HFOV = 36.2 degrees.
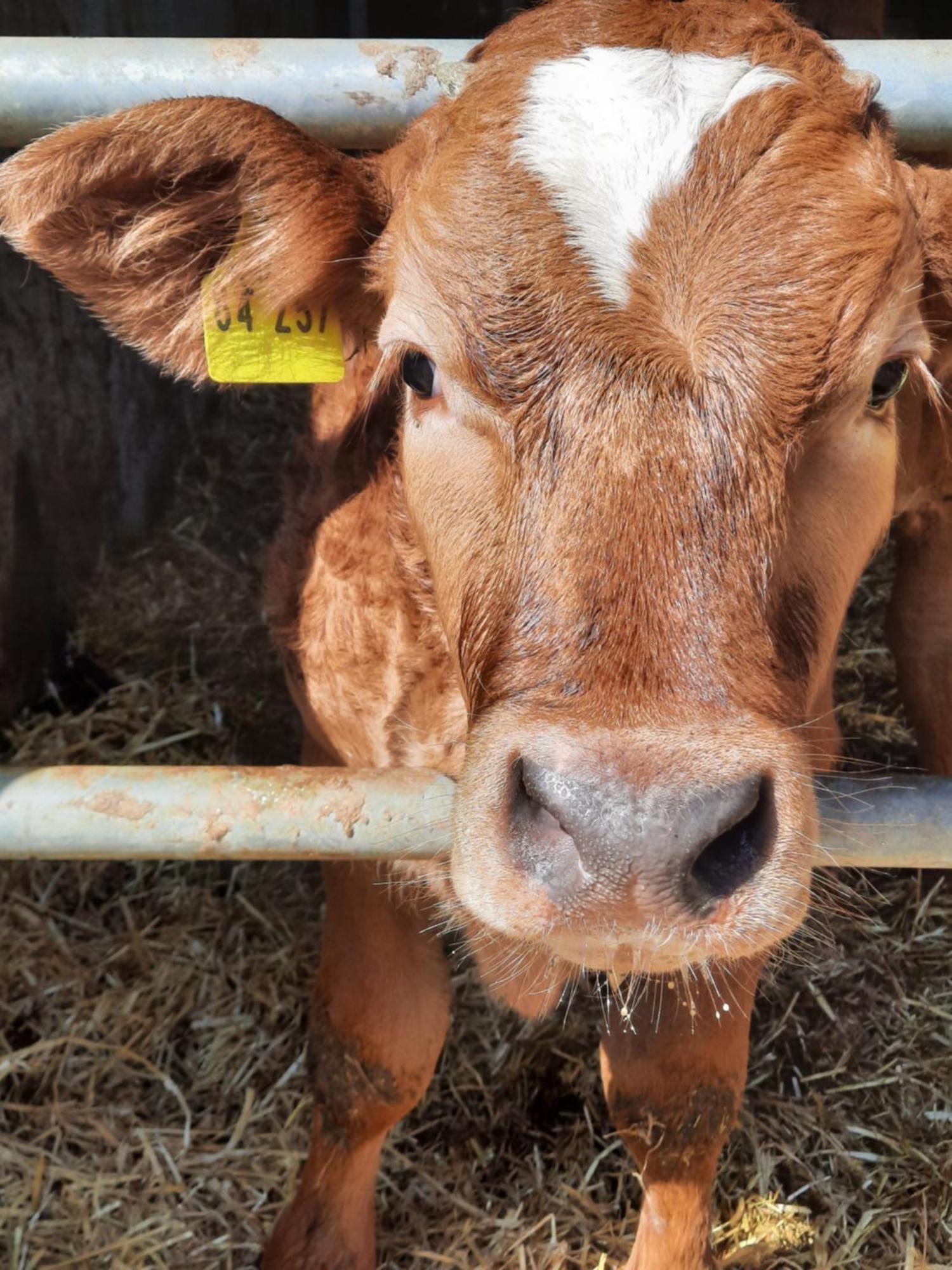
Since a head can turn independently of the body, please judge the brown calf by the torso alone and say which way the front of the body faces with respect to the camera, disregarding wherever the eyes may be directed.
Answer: toward the camera
